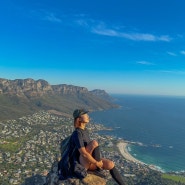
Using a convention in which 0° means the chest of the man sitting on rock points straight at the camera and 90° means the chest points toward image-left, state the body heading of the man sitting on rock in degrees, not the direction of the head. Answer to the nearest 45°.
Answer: approximately 270°
